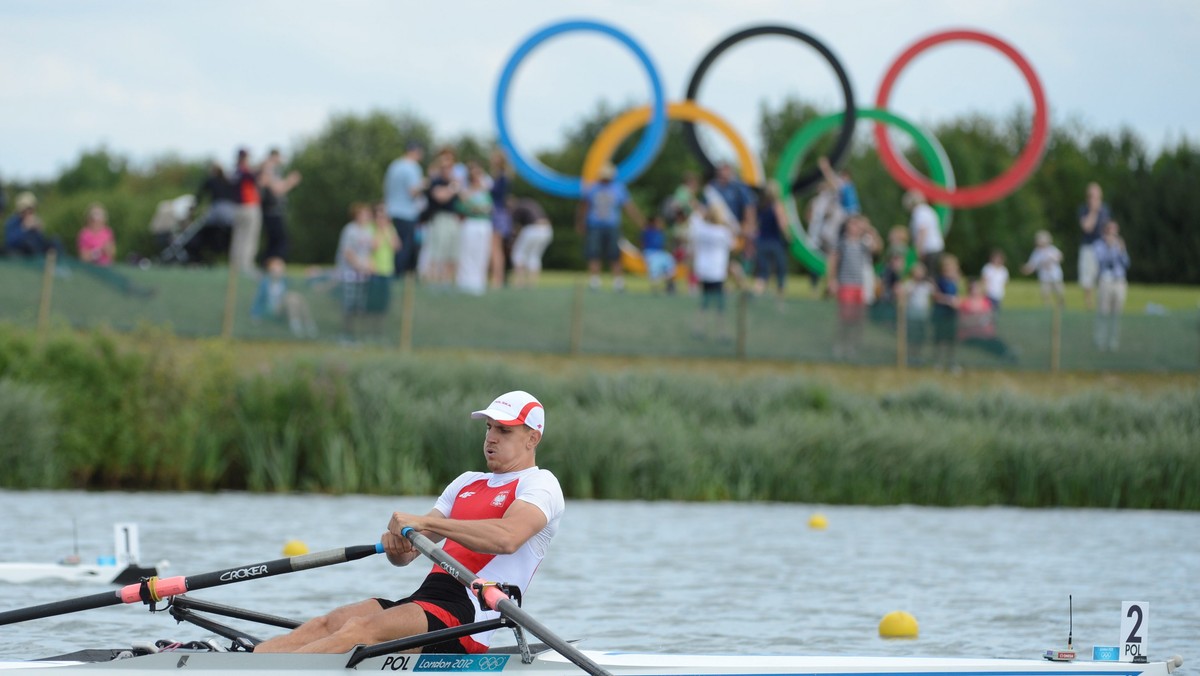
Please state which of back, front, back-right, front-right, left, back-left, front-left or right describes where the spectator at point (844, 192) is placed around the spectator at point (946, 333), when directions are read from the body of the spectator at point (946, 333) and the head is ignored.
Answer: back-right

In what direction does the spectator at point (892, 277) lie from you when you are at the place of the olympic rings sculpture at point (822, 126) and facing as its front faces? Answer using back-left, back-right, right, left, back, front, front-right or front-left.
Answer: front

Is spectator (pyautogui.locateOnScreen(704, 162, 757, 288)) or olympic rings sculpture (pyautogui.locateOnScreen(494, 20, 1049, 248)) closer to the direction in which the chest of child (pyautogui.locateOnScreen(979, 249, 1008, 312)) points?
the spectator

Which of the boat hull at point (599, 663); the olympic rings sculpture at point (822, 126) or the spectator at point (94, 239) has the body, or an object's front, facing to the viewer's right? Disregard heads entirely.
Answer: the boat hull

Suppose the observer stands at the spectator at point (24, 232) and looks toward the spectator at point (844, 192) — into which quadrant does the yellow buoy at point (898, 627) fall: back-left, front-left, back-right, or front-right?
front-right

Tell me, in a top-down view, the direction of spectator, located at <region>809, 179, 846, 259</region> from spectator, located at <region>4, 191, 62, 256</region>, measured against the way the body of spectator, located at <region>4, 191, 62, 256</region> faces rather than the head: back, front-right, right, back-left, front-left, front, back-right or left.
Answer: front-left

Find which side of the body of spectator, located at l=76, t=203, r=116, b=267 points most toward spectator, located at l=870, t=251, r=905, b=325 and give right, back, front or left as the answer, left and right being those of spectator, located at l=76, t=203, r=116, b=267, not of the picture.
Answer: left

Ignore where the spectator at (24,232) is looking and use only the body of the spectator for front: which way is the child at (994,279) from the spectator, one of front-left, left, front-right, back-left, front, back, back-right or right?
front-left

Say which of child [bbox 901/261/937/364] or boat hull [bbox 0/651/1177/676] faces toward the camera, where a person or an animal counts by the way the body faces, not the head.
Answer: the child

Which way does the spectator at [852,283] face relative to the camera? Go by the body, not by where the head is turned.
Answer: toward the camera

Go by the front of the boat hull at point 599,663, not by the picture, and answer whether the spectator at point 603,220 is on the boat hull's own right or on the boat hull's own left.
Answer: on the boat hull's own left

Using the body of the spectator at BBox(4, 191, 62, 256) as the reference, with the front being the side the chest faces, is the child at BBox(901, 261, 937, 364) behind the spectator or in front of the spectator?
in front

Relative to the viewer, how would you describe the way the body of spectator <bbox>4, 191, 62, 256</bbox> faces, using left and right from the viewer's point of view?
facing the viewer and to the right of the viewer

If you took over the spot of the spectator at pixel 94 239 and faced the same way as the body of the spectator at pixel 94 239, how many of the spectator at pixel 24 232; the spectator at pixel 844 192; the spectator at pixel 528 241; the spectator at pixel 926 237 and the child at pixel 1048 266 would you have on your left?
4

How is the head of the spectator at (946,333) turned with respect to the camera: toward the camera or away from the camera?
toward the camera
